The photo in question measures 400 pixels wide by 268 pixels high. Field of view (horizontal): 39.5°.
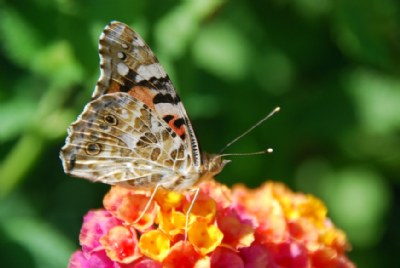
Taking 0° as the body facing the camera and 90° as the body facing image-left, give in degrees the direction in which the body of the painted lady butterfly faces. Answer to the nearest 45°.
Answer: approximately 270°
